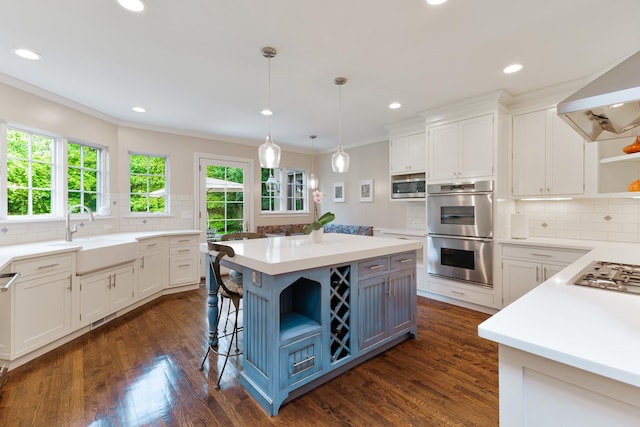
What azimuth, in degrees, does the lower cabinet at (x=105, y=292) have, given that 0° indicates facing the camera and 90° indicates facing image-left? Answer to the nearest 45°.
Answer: approximately 315°

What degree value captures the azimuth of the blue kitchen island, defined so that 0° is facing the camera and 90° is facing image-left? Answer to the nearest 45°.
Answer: approximately 315°

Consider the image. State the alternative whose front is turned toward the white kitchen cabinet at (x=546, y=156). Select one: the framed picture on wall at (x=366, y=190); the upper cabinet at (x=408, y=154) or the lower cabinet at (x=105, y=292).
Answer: the lower cabinet

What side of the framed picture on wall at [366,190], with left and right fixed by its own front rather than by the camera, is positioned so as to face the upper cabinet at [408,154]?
left

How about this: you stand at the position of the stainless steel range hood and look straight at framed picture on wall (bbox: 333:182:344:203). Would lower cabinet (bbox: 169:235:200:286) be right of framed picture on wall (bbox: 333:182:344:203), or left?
left

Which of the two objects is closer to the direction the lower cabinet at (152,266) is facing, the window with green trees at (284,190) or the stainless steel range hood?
the stainless steel range hood
